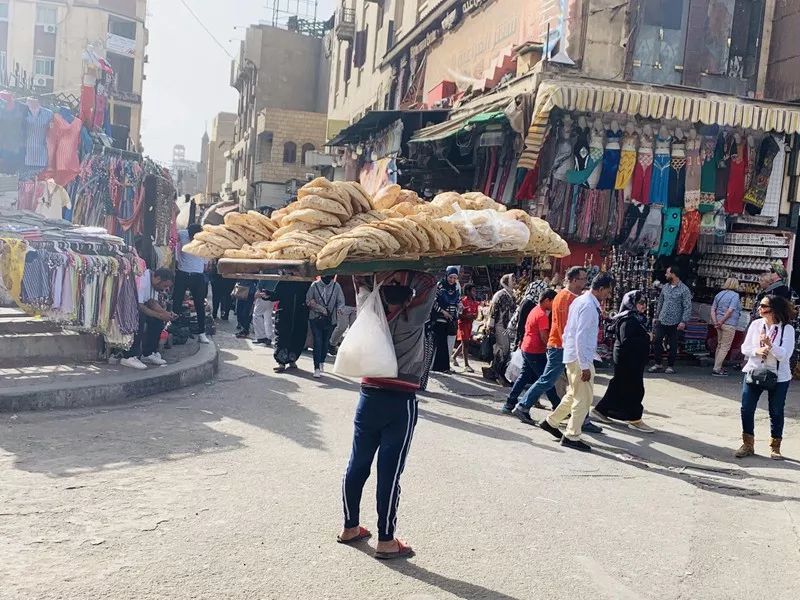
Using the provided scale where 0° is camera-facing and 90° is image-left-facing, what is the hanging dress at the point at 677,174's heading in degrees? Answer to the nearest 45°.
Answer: approximately 0°

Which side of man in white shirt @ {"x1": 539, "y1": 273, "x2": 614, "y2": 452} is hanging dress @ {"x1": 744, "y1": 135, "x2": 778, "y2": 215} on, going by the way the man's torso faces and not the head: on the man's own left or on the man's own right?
on the man's own left

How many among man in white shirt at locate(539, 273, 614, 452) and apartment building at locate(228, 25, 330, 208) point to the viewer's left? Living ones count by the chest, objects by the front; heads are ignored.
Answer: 1

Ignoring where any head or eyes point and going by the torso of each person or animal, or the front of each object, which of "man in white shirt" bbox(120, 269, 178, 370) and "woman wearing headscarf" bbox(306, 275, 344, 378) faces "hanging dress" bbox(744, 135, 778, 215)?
the man in white shirt

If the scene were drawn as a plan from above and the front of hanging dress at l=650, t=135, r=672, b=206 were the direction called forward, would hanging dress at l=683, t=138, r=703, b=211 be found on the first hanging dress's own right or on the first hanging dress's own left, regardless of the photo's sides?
on the first hanging dress's own left

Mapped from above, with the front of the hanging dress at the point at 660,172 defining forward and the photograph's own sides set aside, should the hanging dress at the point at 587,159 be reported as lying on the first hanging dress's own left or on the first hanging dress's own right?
on the first hanging dress's own right

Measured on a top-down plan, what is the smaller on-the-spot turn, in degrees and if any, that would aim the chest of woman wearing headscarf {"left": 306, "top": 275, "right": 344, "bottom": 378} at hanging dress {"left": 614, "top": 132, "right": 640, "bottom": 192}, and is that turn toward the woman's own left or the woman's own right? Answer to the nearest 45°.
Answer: approximately 90° to the woman's own left

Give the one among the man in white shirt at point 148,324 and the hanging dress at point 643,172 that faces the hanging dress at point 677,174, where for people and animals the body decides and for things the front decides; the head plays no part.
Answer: the man in white shirt

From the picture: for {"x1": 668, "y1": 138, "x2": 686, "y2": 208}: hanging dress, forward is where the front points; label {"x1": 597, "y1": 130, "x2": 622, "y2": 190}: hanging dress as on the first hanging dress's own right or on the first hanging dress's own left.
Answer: on the first hanging dress's own right
